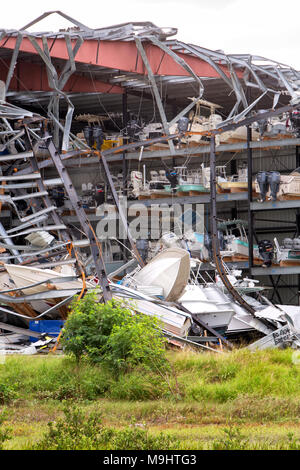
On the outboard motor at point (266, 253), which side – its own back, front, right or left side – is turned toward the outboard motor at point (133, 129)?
left

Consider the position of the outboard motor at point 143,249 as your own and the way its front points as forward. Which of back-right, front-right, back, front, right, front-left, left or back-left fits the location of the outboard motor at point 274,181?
front-right

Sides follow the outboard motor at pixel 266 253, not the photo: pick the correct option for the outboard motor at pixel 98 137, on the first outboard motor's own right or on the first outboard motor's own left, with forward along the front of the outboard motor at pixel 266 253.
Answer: on the first outboard motor's own left

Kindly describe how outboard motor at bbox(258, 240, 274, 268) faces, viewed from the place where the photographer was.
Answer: facing away from the viewer and to the right of the viewer

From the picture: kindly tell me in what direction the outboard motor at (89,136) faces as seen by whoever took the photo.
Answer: facing away from the viewer and to the right of the viewer

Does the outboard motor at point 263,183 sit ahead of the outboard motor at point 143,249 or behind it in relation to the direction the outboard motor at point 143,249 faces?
ahead

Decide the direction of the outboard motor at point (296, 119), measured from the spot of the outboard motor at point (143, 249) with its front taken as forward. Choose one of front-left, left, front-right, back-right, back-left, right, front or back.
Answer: front-right

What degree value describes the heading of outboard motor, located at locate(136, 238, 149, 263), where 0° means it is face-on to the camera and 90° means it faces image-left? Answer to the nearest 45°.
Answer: approximately 225°

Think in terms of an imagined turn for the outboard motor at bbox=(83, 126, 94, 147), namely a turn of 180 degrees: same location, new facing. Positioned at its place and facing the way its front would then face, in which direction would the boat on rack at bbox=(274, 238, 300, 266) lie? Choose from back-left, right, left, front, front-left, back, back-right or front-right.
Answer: left

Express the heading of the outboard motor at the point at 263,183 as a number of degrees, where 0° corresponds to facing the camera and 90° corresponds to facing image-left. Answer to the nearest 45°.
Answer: approximately 225°

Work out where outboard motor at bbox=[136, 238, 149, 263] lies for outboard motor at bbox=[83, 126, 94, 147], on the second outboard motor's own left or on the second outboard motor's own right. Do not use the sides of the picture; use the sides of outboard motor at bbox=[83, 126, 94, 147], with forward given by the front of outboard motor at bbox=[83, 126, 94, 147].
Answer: on the second outboard motor's own right

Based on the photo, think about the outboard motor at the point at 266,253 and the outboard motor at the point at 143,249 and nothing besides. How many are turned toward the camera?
0

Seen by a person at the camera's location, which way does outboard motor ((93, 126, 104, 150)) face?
facing away from the viewer and to the right of the viewer

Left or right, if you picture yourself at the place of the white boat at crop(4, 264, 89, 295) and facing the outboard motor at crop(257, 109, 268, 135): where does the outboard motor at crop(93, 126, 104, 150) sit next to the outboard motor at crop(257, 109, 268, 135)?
left

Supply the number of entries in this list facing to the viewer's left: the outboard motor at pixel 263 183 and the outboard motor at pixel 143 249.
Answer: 0
